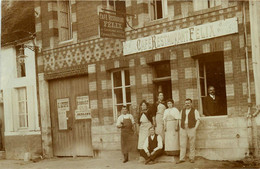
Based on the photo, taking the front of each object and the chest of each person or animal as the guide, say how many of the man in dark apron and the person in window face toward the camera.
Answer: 2

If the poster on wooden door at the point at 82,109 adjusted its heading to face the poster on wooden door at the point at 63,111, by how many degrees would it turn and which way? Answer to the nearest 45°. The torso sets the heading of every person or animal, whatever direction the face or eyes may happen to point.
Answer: approximately 135° to its right

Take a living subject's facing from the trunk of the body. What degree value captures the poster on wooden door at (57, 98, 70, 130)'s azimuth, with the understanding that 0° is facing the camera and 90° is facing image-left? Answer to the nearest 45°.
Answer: approximately 0°

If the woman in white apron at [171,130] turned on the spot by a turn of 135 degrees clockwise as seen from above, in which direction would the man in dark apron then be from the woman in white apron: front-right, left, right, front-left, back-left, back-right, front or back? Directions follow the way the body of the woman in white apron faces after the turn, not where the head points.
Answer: front

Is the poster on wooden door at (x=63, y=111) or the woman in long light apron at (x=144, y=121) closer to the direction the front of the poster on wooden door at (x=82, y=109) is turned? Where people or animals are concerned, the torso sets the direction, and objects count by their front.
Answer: the woman in long light apron

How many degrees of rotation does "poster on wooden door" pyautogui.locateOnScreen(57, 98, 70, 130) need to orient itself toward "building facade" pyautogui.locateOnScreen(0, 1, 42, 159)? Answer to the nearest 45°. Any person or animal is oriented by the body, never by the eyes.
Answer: approximately 135° to its right

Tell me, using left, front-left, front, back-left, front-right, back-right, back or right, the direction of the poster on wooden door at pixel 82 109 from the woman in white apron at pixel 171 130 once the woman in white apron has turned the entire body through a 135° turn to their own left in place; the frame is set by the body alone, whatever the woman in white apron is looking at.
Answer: left

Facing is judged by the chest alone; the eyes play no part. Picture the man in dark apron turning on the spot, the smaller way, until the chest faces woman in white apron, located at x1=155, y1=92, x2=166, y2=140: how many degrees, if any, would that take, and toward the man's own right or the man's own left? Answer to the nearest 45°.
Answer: approximately 45° to the man's own left

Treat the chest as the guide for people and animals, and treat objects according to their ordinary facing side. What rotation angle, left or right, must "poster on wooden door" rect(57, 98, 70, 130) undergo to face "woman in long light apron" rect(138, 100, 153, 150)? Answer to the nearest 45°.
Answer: approximately 45° to its left
